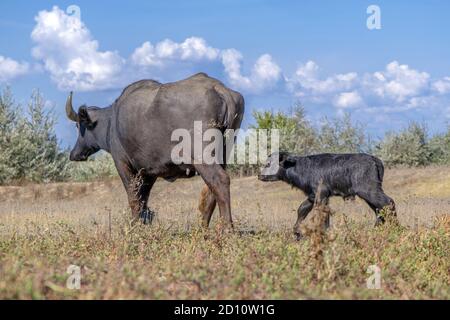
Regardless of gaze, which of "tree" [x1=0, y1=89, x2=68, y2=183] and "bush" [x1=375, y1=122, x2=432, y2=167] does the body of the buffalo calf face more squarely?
the tree

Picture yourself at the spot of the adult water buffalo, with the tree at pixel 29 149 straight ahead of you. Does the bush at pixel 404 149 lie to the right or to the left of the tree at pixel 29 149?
right

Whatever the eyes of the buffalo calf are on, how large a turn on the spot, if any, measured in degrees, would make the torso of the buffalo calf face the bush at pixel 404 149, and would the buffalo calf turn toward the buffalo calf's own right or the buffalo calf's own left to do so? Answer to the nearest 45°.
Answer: approximately 90° to the buffalo calf's own right

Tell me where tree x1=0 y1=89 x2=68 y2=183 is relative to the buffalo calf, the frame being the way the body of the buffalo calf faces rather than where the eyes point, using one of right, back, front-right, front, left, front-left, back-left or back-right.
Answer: front-right

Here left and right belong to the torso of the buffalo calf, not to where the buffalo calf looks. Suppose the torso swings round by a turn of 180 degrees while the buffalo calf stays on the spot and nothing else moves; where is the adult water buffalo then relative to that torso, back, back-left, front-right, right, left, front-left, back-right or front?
back-right

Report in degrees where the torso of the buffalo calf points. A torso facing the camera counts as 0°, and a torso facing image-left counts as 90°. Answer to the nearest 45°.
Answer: approximately 90°

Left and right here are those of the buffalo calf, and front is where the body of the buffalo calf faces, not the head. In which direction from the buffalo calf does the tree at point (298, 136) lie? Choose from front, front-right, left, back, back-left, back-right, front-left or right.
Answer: right
